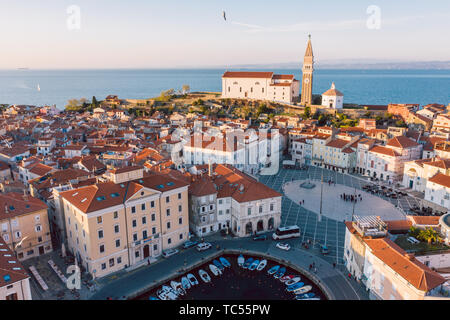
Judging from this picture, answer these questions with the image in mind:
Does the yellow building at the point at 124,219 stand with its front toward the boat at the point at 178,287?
yes

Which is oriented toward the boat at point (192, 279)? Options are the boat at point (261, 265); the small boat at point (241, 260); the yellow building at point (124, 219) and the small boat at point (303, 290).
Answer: the yellow building

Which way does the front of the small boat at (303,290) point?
to the viewer's right

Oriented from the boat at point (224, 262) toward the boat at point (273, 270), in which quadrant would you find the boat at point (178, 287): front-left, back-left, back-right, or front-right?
back-right

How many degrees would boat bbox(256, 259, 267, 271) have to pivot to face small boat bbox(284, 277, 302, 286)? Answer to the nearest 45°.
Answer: approximately 90° to its right

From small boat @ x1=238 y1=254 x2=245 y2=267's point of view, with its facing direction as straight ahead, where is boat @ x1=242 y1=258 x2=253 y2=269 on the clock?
The boat is roughly at 4 o'clock from the small boat.

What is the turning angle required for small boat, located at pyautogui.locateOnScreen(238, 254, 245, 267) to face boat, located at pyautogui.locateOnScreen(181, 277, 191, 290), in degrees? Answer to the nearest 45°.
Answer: approximately 135° to its left

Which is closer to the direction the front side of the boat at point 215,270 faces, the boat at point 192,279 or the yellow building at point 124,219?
the yellow building

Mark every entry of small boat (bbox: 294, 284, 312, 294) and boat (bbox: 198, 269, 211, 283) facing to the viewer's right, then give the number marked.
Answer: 1

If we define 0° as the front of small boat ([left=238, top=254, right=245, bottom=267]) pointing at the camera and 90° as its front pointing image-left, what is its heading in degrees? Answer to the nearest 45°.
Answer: approximately 180°

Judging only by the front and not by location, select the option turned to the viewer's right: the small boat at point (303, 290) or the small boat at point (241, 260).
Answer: the small boat at point (303, 290)

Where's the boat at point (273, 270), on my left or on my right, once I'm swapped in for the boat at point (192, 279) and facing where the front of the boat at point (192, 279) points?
on my right

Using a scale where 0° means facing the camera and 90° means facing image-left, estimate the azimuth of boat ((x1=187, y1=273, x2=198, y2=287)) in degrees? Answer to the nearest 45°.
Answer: approximately 135°

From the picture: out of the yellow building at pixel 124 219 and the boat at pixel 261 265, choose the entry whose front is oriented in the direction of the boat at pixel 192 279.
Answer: the yellow building

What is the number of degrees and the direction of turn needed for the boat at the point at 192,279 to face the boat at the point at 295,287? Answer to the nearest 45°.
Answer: approximately 135° to its right
